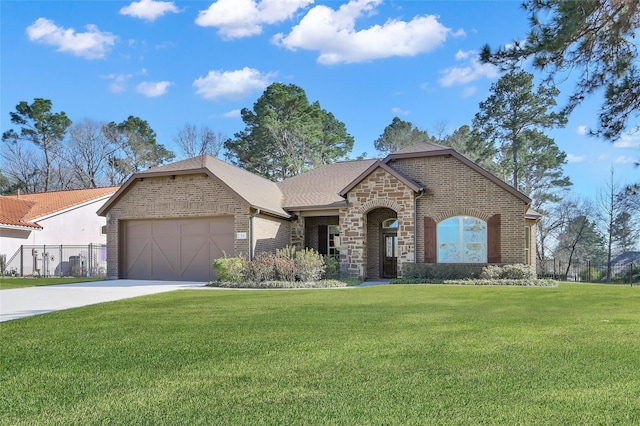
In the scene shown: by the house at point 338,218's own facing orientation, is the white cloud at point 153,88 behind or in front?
behind

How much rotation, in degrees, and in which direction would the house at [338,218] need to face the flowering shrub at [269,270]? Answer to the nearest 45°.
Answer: approximately 45° to its right

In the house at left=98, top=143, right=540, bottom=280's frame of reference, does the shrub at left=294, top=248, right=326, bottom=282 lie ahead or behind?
ahead

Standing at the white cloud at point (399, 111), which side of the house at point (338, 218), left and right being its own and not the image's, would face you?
back

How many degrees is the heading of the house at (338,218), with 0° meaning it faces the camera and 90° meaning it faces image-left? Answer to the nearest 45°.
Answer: approximately 0°
